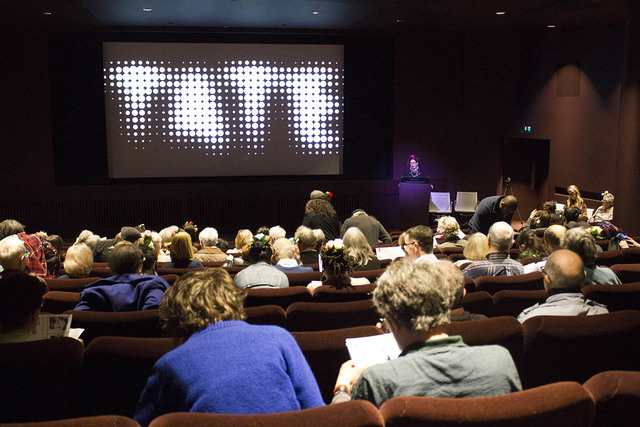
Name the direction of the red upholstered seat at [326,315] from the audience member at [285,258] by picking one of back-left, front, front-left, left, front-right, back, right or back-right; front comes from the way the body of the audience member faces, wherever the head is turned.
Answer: back

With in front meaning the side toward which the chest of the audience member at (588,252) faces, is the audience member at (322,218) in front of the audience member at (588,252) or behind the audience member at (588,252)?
in front

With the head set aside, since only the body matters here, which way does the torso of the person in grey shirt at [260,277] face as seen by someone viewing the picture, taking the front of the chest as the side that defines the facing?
away from the camera

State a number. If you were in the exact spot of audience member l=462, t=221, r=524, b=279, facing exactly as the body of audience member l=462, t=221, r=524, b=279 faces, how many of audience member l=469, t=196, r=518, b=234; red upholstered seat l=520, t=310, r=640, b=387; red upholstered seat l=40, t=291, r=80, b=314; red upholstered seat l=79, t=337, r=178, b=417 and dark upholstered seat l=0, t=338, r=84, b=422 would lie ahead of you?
1

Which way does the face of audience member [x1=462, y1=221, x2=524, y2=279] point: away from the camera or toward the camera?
away from the camera

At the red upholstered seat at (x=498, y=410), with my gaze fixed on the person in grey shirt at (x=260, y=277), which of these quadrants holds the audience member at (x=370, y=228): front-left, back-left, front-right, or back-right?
front-right

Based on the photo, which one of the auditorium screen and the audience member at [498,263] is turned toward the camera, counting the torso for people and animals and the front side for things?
the auditorium screen

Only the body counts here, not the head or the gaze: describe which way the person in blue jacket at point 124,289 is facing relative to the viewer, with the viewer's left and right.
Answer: facing away from the viewer

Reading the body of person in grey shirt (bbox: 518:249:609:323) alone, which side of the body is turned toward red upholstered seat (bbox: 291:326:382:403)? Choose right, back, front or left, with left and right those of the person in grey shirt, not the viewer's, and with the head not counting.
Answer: left

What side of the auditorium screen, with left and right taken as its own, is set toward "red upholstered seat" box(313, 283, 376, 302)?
front

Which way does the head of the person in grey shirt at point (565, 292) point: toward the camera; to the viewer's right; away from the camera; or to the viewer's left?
away from the camera

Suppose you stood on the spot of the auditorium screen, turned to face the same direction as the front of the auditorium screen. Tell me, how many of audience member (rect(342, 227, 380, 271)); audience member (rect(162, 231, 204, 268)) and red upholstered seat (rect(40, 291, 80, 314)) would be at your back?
0

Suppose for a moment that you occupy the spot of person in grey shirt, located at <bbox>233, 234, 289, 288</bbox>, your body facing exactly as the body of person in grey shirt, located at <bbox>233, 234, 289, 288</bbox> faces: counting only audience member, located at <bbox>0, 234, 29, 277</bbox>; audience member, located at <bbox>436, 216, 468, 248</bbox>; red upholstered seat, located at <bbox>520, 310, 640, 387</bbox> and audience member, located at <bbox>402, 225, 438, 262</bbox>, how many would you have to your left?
1

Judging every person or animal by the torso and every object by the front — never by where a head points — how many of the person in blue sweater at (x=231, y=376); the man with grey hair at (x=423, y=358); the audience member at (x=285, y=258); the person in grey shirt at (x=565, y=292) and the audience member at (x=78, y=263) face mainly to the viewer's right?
0

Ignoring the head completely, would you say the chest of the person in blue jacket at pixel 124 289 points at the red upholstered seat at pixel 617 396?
no

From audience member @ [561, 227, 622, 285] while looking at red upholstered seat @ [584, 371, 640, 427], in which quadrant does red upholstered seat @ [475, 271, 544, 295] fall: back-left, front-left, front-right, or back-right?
front-right

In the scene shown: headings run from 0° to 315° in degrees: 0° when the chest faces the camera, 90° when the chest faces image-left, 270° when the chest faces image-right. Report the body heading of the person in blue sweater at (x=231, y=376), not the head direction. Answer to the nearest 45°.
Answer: approximately 180°

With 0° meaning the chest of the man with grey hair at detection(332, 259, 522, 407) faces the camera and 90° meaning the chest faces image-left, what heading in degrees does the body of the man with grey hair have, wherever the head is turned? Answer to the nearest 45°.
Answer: approximately 135°

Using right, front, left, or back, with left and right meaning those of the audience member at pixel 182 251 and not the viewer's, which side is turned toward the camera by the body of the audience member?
back

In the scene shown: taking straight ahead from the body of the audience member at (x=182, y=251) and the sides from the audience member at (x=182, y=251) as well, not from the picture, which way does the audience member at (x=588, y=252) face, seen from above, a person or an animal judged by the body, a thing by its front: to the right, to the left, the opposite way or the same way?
the same way
